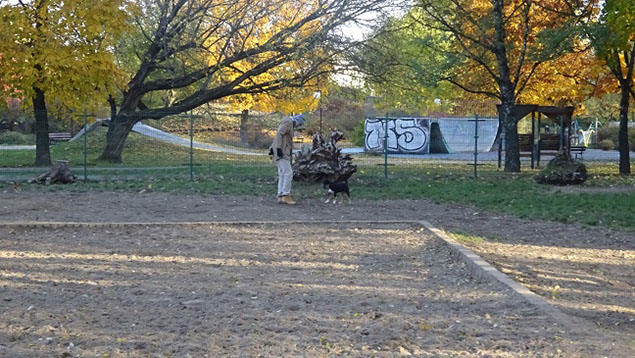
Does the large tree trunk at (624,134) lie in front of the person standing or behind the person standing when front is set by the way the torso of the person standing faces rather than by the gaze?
in front

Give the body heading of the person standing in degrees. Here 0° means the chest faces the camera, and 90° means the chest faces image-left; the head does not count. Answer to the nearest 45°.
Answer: approximately 270°

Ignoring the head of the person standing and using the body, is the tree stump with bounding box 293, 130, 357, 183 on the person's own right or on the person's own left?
on the person's own left

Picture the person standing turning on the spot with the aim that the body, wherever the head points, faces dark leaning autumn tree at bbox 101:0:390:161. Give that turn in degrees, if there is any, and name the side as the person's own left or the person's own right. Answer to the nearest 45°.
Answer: approximately 90° to the person's own left

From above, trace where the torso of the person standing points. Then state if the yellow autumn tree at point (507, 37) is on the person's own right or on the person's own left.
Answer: on the person's own left

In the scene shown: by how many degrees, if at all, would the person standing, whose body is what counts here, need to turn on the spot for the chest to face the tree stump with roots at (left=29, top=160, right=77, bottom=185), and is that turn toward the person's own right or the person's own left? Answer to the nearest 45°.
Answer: approximately 135° to the person's own left

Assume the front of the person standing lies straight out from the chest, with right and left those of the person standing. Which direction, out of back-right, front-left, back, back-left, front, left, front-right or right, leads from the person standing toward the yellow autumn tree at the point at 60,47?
back-left

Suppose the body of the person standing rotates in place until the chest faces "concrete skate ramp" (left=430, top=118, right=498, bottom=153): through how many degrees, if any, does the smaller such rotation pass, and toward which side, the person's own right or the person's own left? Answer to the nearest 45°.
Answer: approximately 90° to the person's own left

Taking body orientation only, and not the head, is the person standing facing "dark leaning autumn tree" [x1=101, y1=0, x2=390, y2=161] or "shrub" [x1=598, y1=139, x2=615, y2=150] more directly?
the shrub

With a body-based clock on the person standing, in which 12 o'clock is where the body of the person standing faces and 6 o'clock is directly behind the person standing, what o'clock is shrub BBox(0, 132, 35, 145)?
The shrub is roughly at 8 o'clock from the person standing.

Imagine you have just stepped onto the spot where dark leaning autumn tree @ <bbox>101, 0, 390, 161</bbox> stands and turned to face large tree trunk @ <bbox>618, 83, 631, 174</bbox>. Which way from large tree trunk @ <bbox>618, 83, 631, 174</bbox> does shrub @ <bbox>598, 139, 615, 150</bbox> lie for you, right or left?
left

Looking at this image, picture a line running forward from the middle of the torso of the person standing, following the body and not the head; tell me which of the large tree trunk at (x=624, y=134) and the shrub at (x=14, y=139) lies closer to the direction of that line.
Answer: the large tree trunk
